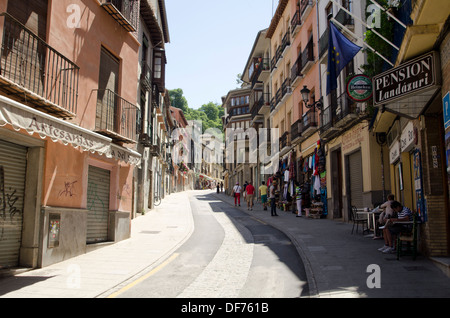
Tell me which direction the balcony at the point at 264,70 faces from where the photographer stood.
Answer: facing to the left of the viewer

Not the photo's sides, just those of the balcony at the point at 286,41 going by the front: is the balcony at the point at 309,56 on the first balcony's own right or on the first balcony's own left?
on the first balcony's own left

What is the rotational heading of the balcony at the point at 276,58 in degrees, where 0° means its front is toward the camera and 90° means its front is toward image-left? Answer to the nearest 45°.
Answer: approximately 90°

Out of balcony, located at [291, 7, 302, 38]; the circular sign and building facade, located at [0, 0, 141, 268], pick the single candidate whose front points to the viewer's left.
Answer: the balcony

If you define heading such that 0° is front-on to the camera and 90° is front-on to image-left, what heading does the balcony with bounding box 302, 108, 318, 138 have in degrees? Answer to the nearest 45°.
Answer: approximately 45°
